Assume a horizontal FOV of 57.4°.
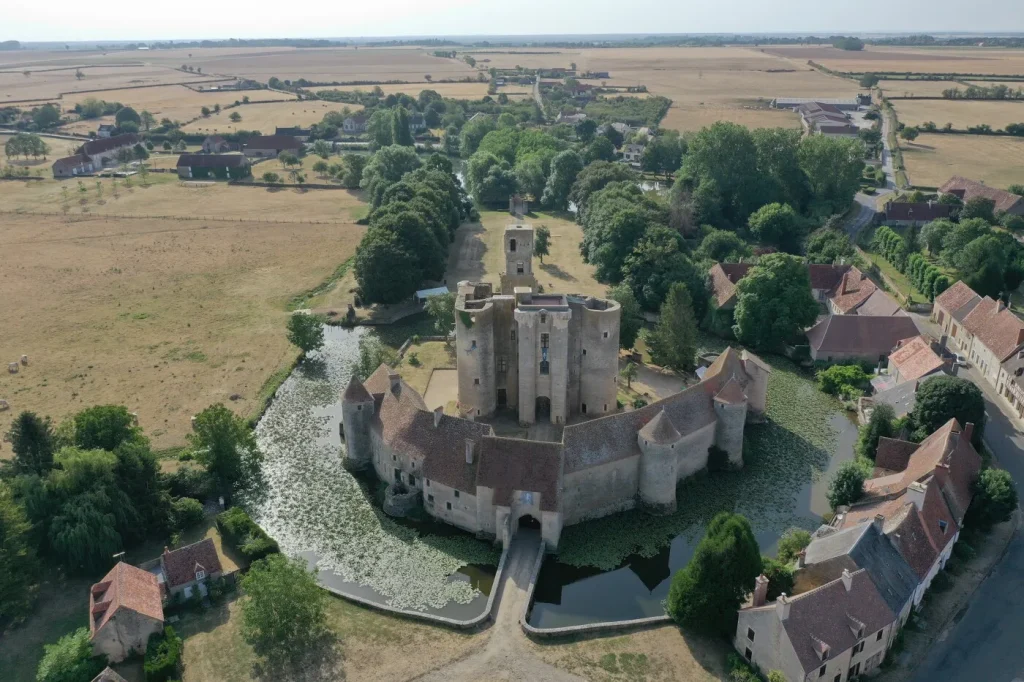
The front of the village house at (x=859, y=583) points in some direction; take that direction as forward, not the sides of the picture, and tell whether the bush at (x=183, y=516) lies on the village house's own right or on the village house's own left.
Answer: on the village house's own right

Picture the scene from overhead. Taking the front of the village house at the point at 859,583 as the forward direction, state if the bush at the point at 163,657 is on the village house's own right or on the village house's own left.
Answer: on the village house's own right

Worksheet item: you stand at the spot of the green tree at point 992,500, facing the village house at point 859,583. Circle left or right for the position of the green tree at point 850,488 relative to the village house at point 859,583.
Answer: right

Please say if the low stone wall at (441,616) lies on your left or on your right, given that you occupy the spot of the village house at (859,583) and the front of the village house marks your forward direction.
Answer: on your right

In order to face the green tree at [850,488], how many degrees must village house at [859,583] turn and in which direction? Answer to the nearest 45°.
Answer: approximately 135° to its left

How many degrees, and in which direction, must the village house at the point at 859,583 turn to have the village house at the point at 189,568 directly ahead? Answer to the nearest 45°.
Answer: approximately 135° to its right

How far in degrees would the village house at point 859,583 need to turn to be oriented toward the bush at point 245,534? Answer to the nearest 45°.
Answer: approximately 135° to its right

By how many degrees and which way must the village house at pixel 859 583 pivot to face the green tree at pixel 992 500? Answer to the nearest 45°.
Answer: approximately 90° to its left
